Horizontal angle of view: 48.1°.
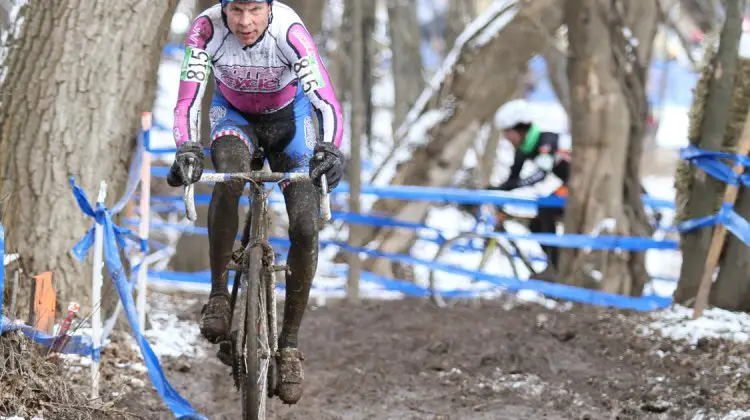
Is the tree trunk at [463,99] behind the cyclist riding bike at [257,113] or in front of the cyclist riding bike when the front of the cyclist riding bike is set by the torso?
behind

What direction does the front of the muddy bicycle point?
toward the camera

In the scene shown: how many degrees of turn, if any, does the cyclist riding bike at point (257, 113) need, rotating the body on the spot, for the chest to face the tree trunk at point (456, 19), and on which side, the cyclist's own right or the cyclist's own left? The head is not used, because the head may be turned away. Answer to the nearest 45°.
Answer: approximately 180°

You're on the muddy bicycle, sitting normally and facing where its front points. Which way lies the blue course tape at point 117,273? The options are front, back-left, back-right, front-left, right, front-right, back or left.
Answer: back-right

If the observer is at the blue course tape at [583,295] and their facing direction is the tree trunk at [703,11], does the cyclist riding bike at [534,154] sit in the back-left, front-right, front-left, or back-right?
front-left

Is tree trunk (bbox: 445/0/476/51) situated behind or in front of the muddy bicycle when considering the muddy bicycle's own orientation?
behind

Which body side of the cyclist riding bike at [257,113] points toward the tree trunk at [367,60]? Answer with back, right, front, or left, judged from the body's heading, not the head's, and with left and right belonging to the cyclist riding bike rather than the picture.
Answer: back

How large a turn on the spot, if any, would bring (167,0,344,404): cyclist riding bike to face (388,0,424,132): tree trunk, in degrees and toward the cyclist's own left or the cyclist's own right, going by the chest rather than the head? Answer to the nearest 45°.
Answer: approximately 180°

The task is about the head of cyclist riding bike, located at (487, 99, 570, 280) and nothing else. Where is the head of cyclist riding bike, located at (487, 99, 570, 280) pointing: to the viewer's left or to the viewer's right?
to the viewer's left

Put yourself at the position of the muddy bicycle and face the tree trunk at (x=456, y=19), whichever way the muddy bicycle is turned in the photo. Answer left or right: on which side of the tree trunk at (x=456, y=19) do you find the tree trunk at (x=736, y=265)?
right

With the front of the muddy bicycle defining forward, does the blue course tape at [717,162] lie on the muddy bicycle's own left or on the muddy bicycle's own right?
on the muddy bicycle's own left

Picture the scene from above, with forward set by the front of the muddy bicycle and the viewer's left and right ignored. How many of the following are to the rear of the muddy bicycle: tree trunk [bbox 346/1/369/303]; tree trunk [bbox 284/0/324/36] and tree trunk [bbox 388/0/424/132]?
3

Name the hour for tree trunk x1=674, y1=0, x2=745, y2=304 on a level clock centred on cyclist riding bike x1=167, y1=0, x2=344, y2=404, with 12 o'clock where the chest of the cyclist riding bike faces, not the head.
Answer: The tree trunk is roughly at 8 o'clock from the cyclist riding bike.

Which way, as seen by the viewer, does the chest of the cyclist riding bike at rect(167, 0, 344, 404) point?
toward the camera
